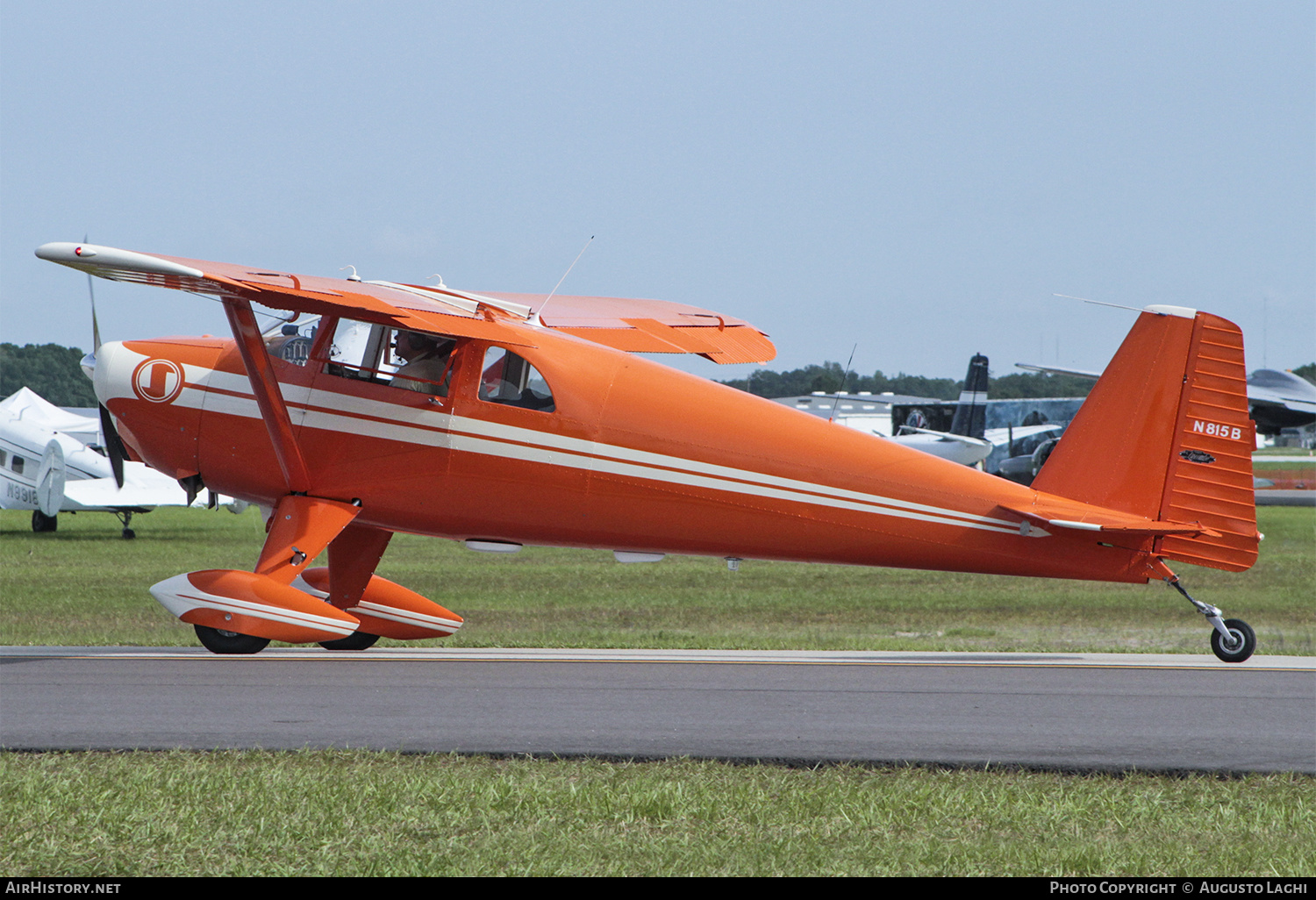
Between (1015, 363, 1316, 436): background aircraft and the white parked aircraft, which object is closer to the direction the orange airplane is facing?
the white parked aircraft

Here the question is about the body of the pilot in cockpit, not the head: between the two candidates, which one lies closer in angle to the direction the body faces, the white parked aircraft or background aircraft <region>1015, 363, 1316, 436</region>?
the white parked aircraft

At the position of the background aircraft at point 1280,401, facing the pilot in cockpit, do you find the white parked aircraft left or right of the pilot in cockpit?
right

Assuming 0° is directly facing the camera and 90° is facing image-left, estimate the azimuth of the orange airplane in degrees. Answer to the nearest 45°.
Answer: approximately 90°

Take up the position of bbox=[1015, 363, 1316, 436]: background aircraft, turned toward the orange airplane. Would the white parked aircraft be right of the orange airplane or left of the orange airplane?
right

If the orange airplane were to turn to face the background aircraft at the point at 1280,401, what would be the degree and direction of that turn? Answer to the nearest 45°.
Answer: approximately 135° to its right

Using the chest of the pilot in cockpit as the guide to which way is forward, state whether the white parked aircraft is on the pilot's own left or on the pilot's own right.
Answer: on the pilot's own right

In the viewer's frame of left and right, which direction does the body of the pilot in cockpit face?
facing to the left of the viewer
